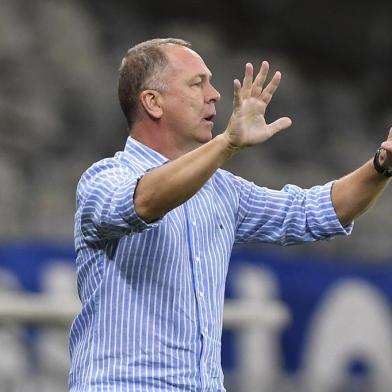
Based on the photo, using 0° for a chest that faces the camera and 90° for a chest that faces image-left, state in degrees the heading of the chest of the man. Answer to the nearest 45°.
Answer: approximately 315°

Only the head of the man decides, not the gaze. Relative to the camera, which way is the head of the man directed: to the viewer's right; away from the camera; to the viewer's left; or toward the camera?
to the viewer's right
